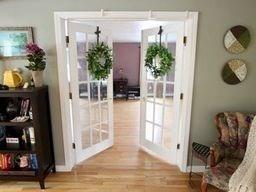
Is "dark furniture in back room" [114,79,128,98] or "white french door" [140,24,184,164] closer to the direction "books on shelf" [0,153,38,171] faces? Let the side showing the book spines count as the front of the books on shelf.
the white french door

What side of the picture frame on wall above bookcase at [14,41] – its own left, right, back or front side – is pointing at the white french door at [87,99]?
left

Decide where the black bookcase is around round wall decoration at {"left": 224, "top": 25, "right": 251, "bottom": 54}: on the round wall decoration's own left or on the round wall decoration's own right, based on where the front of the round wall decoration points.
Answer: on the round wall decoration's own right

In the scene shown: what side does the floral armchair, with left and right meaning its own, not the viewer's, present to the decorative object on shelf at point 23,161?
front
